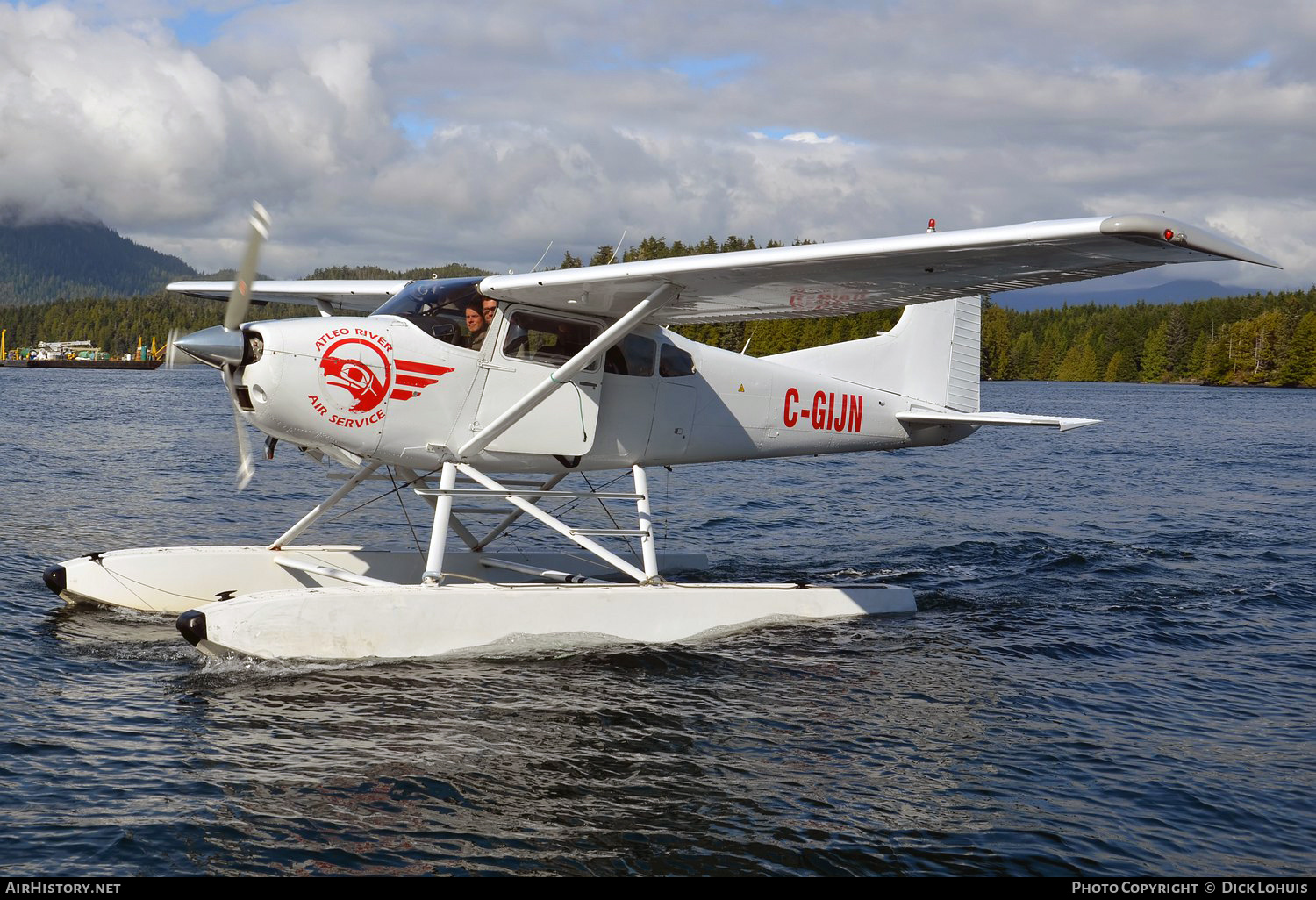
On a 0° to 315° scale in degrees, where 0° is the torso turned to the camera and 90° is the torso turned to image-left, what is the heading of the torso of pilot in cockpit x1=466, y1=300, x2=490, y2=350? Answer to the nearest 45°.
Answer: approximately 45°

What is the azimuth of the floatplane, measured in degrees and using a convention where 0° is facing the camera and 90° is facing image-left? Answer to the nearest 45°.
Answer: approximately 45°
